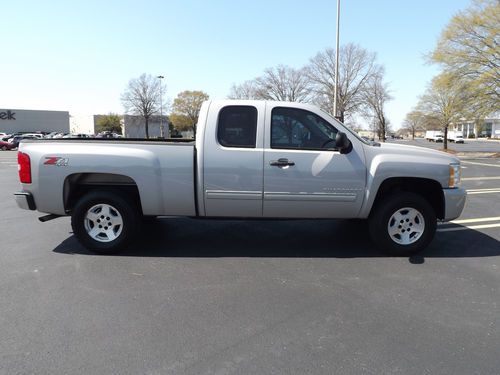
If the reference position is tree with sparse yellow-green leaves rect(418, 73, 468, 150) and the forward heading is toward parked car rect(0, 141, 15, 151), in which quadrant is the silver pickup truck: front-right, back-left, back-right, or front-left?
front-left

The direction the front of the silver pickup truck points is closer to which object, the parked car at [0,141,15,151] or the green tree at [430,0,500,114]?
the green tree

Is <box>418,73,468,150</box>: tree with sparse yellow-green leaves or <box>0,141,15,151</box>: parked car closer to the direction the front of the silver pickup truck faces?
the tree with sparse yellow-green leaves

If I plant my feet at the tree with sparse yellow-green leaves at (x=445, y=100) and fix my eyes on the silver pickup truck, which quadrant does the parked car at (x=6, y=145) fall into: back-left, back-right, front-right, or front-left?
front-right

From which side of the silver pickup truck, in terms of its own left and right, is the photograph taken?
right

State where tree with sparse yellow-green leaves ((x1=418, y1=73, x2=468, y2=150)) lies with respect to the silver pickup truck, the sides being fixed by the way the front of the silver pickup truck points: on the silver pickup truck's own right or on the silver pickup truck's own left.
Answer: on the silver pickup truck's own left

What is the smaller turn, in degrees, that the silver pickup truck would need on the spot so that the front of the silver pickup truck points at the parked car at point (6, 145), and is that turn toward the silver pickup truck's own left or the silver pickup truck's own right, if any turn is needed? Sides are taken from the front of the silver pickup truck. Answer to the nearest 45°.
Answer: approximately 135° to the silver pickup truck's own left

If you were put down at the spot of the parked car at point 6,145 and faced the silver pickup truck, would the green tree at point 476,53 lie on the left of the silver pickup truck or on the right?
left
